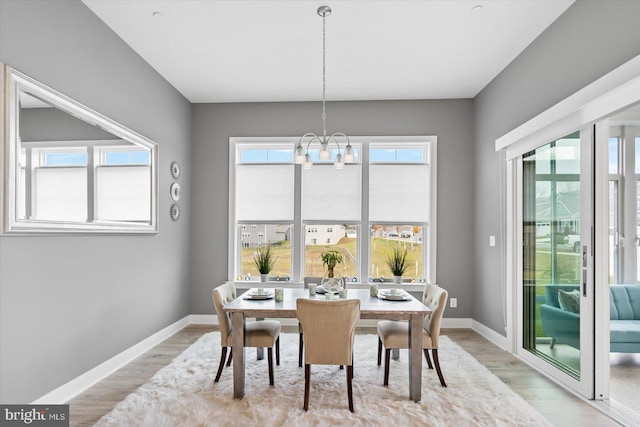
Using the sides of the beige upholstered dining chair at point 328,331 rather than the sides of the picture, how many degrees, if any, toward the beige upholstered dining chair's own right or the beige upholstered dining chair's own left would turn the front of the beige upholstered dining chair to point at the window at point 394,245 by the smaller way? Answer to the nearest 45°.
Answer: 0° — it already faces it

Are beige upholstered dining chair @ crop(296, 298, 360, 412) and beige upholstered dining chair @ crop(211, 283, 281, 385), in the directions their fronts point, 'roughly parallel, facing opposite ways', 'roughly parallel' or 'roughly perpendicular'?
roughly perpendicular

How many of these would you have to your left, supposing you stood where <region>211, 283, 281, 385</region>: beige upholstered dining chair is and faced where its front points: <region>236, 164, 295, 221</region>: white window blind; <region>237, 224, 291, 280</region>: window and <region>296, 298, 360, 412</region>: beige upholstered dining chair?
2

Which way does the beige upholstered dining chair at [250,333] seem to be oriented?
to the viewer's right

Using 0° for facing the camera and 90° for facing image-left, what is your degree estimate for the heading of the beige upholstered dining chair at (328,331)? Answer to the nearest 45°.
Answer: approximately 180°

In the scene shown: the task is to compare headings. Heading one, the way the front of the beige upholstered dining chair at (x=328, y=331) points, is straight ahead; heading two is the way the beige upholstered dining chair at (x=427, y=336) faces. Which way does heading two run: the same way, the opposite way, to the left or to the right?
to the left

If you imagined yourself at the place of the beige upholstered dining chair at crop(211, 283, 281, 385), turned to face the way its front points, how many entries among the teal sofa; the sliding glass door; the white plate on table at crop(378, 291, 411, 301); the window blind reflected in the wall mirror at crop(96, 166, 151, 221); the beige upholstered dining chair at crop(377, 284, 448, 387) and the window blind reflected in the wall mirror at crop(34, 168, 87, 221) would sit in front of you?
4

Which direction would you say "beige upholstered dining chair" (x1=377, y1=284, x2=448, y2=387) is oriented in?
to the viewer's left

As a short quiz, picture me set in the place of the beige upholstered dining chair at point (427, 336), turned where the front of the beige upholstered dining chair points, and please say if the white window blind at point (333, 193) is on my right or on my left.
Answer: on my right

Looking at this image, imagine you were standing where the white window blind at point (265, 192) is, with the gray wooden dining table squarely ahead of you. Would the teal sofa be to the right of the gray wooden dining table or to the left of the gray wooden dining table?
left

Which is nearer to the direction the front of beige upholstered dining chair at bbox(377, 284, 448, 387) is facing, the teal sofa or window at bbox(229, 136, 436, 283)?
the window
